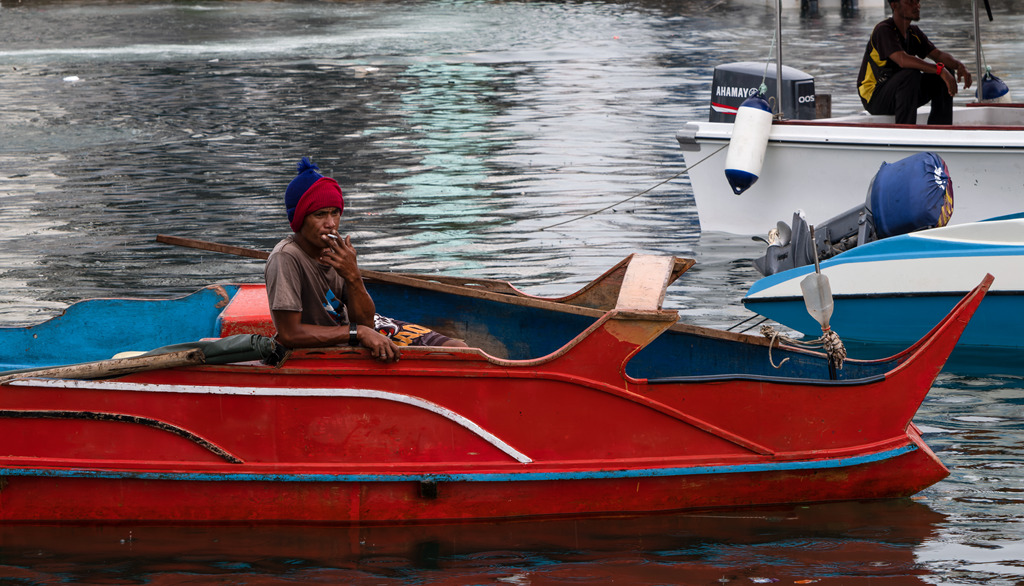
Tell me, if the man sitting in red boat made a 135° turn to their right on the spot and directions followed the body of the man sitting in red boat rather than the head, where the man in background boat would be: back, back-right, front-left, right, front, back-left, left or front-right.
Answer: back-right

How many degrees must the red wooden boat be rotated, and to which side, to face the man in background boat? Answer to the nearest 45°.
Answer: approximately 45° to its left

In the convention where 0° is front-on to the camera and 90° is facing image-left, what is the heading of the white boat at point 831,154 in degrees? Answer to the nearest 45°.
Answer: approximately 270°

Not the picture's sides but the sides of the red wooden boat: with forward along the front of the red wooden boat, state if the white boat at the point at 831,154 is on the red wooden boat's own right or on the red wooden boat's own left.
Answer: on the red wooden boat's own left

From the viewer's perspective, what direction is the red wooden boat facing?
to the viewer's right

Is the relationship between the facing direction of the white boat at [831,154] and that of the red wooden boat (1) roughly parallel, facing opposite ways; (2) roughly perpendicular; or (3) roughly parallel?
roughly parallel

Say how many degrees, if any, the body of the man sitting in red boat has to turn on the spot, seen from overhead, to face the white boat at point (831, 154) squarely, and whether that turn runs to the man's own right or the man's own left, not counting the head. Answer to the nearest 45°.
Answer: approximately 90° to the man's own left

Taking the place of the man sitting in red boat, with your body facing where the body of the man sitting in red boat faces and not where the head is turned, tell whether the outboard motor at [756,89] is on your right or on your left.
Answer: on your left

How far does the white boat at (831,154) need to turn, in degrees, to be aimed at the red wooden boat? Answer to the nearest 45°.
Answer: approximately 90° to its right
